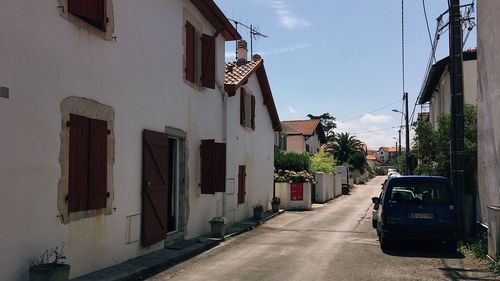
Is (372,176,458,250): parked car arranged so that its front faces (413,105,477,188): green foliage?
yes

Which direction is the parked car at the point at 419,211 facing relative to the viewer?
away from the camera

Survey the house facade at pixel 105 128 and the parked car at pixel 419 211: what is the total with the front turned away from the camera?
1

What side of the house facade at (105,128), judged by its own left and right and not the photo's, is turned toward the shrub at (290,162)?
left

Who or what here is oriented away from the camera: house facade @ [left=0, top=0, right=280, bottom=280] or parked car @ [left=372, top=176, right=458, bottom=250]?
the parked car

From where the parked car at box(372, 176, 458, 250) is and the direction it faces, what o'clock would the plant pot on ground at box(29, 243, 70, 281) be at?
The plant pot on ground is roughly at 7 o'clock from the parked car.

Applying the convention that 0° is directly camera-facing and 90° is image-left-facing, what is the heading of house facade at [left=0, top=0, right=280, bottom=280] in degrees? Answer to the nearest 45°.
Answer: approximately 315°

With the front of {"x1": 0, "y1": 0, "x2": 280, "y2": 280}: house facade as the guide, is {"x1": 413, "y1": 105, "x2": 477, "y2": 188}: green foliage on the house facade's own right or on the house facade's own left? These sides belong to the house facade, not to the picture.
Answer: on the house facade's own left

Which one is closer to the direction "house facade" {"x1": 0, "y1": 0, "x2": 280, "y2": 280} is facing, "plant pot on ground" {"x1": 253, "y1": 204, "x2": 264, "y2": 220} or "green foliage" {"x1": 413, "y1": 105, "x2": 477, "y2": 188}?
the green foliage

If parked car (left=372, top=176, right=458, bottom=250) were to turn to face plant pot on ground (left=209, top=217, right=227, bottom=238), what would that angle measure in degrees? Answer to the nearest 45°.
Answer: approximately 90° to its left

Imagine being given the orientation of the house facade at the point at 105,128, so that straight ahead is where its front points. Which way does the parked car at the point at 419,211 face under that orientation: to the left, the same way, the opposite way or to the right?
to the left
